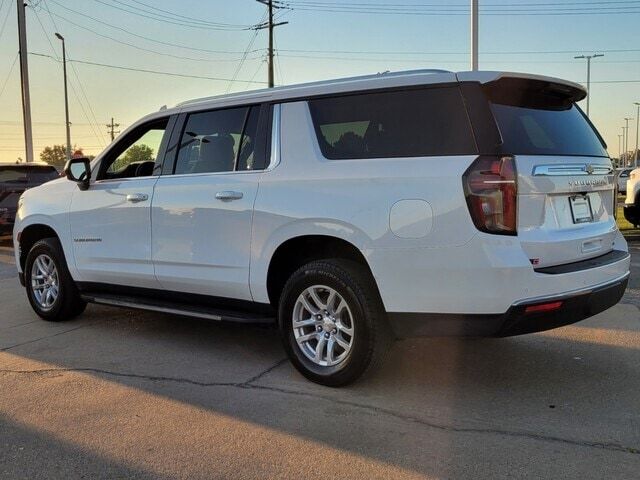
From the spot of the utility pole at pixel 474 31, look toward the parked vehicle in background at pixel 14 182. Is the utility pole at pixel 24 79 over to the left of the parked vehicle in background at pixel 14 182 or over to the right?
right

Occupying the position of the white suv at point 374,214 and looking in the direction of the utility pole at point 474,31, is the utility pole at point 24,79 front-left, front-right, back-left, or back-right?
front-left

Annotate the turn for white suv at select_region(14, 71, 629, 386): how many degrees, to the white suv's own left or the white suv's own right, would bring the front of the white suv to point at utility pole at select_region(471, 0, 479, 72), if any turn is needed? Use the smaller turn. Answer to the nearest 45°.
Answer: approximately 45° to the white suv's own right

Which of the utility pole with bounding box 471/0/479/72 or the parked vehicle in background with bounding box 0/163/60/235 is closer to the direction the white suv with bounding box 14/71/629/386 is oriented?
the parked vehicle in background

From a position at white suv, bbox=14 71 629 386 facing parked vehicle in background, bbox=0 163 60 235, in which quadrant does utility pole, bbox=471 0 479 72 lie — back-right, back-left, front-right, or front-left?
front-right

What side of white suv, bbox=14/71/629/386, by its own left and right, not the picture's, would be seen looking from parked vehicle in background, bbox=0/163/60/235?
front

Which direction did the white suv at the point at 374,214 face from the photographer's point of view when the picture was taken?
facing away from the viewer and to the left of the viewer

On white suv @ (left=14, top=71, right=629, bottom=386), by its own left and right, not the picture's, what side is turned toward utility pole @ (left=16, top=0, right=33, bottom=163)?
front

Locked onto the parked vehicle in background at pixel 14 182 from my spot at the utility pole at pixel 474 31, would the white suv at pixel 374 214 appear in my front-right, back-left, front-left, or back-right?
front-left
